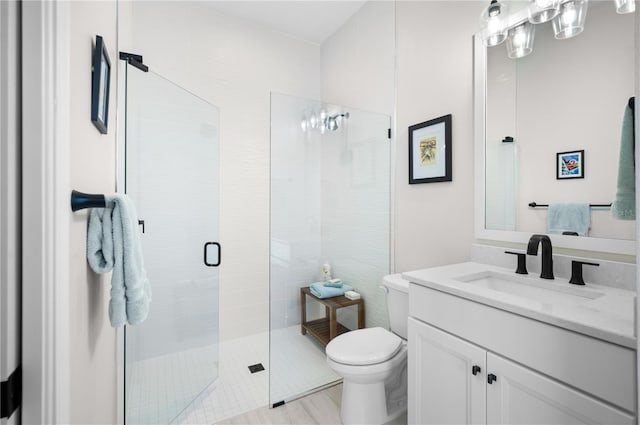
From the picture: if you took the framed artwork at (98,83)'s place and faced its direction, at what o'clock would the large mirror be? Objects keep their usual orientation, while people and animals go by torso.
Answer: The large mirror is roughly at 1 o'clock from the framed artwork.

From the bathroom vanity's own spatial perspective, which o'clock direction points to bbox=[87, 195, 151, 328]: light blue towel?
The light blue towel is roughly at 12 o'clock from the bathroom vanity.

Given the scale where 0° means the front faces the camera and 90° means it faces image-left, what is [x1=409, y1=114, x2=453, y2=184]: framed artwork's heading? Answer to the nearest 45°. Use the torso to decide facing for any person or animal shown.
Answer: approximately 45°

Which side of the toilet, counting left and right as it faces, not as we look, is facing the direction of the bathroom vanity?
left

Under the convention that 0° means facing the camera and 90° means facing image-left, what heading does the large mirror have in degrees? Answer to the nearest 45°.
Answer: approximately 45°
